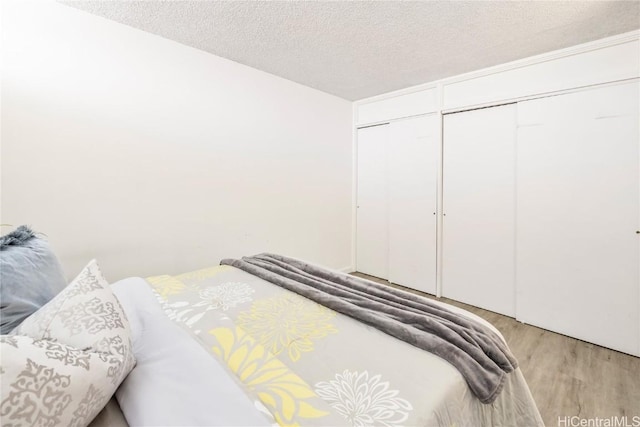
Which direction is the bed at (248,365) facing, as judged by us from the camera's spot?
facing away from the viewer and to the right of the viewer

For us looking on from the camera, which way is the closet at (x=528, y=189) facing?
facing the viewer and to the left of the viewer

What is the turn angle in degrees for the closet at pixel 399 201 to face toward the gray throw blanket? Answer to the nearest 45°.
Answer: approximately 45° to its left

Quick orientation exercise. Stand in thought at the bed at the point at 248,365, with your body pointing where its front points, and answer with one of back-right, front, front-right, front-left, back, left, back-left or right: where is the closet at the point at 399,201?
front

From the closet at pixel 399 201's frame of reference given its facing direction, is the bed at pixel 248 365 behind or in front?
in front

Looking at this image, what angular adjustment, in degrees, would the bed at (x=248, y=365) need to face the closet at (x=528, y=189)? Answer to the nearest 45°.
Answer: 0° — it already faces it

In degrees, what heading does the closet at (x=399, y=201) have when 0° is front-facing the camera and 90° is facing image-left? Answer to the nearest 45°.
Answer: approximately 45°

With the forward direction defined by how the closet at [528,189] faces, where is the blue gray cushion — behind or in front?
in front
